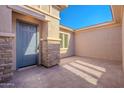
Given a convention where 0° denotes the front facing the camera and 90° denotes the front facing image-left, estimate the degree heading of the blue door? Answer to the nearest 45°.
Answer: approximately 315°

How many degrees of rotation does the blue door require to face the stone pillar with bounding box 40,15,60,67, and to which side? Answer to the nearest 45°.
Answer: approximately 45° to its left
